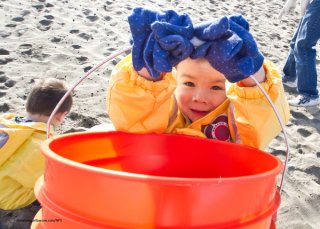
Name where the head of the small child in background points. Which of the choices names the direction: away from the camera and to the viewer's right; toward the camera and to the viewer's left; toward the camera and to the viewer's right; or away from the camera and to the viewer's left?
away from the camera and to the viewer's right

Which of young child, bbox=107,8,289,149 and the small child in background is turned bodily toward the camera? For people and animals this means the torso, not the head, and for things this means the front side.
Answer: the young child

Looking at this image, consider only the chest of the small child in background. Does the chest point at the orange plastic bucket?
no

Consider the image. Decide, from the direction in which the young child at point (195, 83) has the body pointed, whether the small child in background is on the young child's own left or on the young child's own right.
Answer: on the young child's own right

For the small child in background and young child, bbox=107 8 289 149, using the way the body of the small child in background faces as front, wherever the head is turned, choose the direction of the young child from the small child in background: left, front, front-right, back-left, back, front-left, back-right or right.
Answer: right

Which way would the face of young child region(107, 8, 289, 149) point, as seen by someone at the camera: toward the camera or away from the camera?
toward the camera

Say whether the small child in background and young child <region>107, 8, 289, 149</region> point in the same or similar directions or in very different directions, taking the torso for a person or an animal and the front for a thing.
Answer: very different directions

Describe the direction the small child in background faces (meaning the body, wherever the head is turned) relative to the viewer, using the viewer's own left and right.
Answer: facing away from the viewer and to the right of the viewer

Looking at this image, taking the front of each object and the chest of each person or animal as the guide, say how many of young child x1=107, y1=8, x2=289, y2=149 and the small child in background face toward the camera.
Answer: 1

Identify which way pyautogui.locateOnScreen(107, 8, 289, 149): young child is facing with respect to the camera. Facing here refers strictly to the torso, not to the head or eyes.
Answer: toward the camera
